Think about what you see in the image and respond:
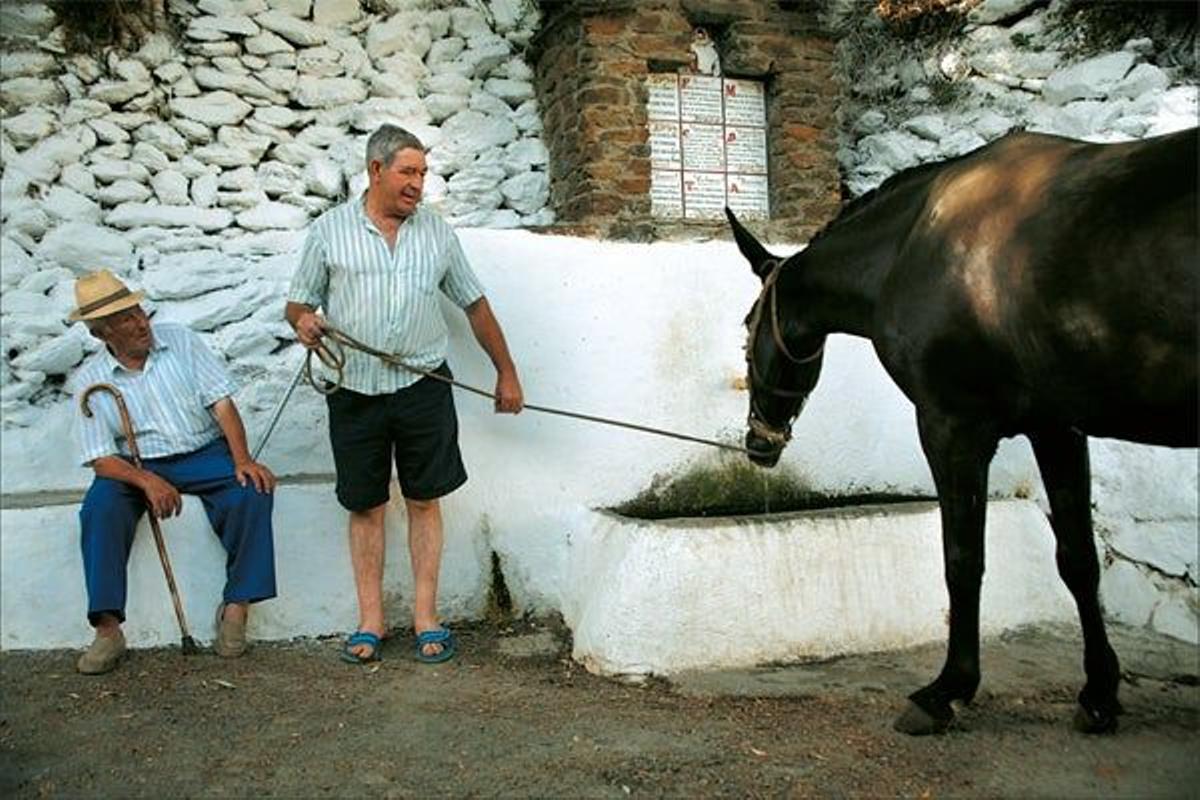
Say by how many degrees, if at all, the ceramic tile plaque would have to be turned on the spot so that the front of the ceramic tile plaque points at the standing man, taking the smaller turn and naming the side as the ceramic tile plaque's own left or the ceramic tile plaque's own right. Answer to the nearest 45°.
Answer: approximately 45° to the ceramic tile plaque's own right

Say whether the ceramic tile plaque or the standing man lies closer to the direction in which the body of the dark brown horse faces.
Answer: the standing man

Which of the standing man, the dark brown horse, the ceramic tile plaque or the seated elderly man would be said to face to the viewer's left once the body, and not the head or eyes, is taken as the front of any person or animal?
the dark brown horse

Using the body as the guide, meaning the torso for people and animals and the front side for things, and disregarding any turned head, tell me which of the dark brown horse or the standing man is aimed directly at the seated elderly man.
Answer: the dark brown horse

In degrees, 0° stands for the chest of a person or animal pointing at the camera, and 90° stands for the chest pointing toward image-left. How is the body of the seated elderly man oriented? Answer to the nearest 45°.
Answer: approximately 0°

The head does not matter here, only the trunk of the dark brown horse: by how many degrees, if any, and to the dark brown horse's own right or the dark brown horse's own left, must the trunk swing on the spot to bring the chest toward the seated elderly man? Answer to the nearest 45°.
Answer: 0° — it already faces them

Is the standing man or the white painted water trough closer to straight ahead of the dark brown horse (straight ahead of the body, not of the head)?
the standing man

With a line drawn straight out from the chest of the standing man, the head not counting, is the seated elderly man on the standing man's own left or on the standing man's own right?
on the standing man's own right

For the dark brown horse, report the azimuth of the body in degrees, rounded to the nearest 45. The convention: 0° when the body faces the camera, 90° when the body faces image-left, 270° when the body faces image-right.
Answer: approximately 90°
